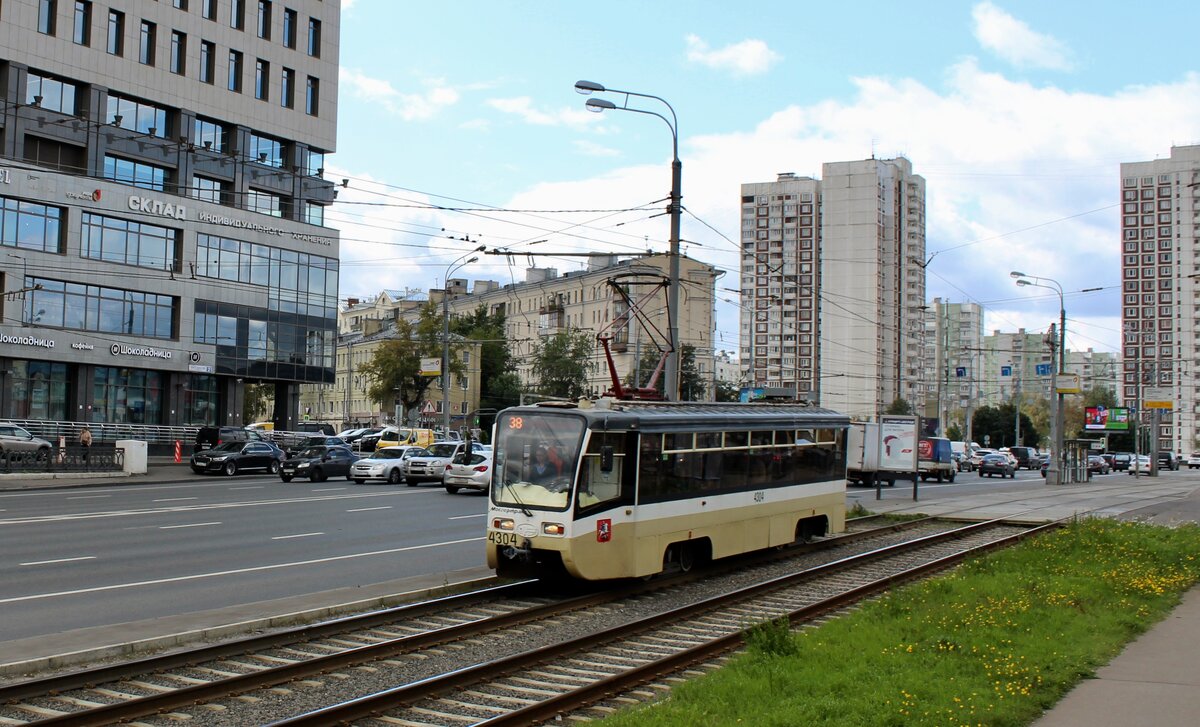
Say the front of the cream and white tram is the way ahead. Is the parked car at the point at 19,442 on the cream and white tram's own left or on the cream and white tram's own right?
on the cream and white tram's own right

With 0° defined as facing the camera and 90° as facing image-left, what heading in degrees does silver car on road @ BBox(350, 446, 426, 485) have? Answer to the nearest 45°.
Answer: approximately 45°

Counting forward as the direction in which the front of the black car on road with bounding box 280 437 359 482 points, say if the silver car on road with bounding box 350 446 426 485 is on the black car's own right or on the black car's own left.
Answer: on the black car's own left

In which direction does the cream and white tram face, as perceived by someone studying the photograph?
facing the viewer and to the left of the viewer
